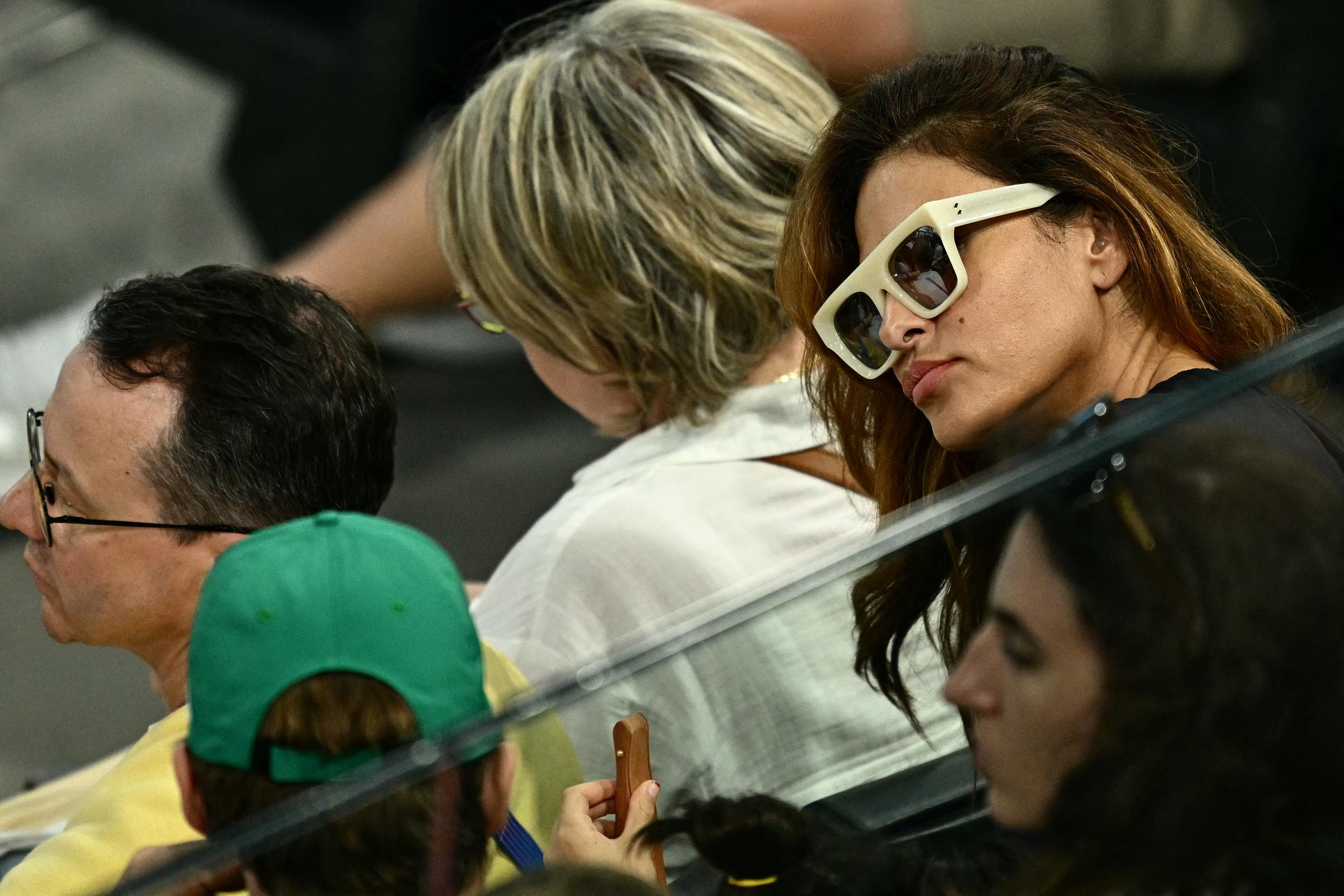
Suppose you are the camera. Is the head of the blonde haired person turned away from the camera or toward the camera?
away from the camera

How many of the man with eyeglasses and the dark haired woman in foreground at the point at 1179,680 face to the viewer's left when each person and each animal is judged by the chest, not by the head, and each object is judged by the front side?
2

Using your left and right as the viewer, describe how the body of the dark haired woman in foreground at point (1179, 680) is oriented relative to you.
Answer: facing to the left of the viewer

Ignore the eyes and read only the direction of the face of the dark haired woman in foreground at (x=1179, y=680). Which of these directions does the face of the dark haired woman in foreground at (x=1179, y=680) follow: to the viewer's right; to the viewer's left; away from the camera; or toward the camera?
to the viewer's left

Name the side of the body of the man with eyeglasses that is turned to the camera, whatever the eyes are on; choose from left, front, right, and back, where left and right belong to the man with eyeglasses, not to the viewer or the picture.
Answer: left

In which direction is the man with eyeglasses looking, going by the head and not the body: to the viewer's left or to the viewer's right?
to the viewer's left

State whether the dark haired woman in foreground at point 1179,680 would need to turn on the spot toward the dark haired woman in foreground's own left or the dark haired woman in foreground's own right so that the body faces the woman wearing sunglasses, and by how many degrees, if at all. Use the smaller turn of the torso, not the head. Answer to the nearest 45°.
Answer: approximately 90° to the dark haired woman in foreground's own right

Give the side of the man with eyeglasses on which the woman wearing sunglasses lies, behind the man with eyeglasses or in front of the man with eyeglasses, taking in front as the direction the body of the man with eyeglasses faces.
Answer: behind
